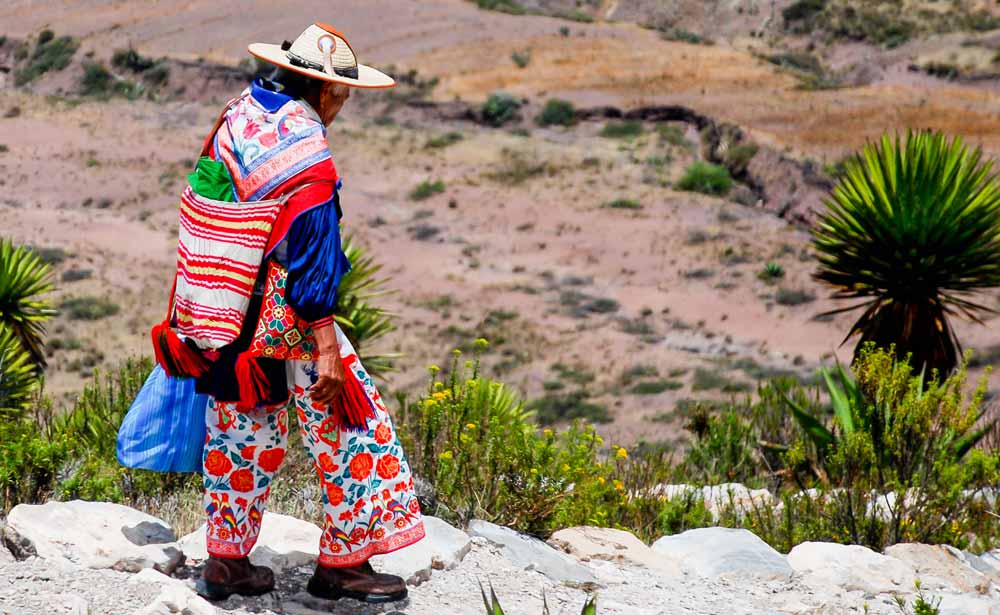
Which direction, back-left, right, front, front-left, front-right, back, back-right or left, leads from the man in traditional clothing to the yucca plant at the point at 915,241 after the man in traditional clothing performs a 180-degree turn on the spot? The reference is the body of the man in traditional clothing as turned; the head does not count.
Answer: back-right

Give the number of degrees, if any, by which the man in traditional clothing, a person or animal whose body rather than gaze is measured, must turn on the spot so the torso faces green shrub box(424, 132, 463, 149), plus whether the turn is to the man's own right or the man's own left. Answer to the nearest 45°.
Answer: approximately 90° to the man's own left

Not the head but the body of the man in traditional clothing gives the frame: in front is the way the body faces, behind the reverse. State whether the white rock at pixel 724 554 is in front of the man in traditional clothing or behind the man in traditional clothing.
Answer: in front

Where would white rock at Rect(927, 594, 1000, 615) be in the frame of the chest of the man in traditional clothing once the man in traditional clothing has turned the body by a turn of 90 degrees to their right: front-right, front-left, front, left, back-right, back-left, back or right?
left

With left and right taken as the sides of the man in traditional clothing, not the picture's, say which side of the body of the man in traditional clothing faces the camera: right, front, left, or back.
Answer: right

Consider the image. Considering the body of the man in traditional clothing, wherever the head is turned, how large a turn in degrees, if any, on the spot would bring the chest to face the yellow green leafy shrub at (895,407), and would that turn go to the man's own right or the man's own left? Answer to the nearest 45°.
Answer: approximately 45° to the man's own left

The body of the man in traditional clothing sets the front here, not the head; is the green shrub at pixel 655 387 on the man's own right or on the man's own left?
on the man's own left

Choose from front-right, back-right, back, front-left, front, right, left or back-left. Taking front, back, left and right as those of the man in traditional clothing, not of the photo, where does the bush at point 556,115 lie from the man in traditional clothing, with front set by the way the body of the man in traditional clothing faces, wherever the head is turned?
left

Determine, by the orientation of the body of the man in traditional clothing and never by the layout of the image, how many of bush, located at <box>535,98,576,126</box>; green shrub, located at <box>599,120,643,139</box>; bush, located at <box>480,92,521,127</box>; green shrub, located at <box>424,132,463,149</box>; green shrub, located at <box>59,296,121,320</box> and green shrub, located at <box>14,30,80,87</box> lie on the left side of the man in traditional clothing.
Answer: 6

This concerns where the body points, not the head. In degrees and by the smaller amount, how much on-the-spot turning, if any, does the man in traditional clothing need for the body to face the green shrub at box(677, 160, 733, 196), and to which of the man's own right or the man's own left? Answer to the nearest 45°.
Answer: approximately 90° to the man's own left

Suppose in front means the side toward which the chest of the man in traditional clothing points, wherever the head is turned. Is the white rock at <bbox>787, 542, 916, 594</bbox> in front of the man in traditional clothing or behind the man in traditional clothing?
in front
